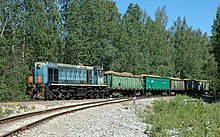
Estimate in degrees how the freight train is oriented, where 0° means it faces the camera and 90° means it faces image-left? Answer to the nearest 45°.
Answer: approximately 45°
